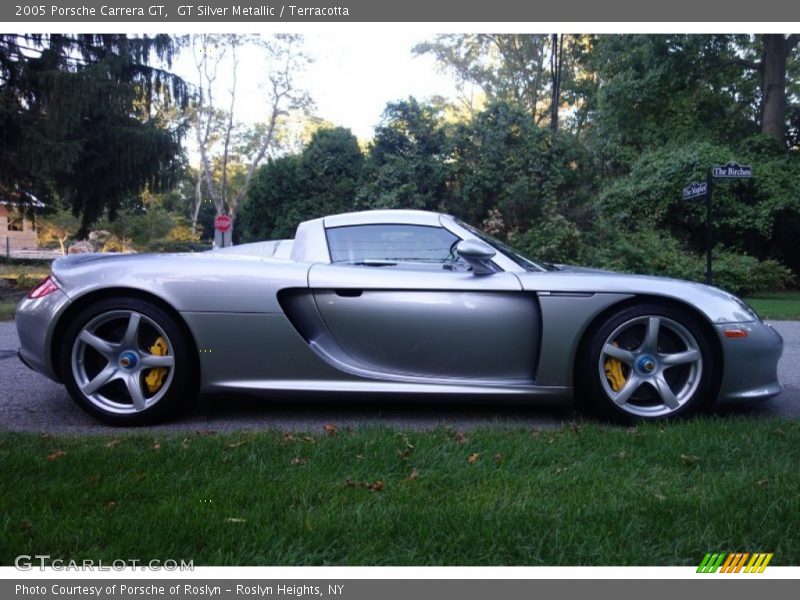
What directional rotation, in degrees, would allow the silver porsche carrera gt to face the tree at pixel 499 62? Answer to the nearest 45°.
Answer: approximately 90° to its left

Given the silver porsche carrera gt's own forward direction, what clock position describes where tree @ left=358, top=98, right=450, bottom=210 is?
The tree is roughly at 9 o'clock from the silver porsche carrera gt.

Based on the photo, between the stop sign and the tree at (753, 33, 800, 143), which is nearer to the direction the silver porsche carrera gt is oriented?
the tree

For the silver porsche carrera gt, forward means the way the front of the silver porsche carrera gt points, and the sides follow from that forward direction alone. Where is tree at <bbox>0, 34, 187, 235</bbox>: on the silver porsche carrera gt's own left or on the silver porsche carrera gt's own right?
on the silver porsche carrera gt's own left

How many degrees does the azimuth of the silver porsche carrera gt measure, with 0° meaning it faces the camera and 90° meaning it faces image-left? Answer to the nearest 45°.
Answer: approximately 270°

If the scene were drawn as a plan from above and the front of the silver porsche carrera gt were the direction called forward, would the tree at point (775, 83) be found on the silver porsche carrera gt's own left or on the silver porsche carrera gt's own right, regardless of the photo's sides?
on the silver porsche carrera gt's own left
